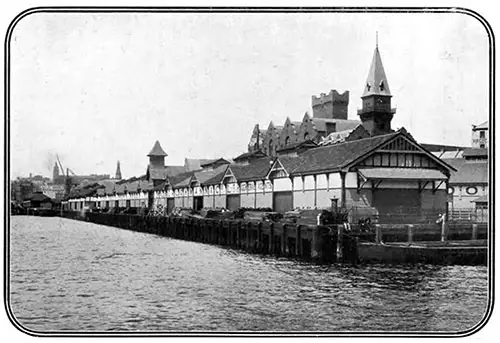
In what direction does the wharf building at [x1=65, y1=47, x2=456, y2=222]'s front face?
toward the camera
